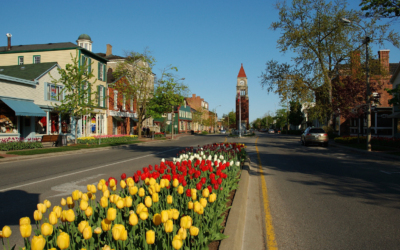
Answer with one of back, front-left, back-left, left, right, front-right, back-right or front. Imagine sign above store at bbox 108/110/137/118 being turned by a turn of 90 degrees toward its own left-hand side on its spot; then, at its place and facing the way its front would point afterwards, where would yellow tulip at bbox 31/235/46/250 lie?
back-right

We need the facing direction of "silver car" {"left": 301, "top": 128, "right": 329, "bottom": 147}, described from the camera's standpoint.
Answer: facing away from the viewer

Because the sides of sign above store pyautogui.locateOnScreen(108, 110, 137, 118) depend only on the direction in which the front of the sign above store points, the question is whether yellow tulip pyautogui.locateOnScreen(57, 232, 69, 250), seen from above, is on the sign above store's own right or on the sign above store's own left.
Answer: on the sign above store's own right

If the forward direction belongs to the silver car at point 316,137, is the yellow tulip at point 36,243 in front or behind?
behind

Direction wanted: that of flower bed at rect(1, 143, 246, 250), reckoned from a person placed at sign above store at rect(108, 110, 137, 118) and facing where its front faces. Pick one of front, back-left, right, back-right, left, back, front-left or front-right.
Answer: front-right

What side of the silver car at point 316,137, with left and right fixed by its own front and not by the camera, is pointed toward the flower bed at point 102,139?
left

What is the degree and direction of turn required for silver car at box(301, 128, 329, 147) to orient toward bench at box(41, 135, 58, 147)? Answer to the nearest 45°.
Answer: approximately 135° to its left

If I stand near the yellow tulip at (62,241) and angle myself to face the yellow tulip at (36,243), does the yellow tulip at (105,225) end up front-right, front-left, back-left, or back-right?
back-right

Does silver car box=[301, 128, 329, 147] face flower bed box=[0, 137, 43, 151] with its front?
no

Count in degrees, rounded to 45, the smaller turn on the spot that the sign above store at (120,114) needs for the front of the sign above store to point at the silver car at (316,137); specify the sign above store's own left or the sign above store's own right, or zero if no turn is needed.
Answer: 0° — it already faces it

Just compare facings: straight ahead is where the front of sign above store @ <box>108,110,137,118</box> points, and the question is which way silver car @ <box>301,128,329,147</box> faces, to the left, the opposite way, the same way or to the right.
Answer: to the left

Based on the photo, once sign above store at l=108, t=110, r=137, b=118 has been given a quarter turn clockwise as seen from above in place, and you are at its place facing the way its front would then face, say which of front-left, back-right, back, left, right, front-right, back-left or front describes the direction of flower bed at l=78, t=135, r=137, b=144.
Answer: front-left

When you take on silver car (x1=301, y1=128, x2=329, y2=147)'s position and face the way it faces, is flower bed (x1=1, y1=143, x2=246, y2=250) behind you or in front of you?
behind

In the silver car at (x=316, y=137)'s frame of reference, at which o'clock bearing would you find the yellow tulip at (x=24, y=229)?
The yellow tulip is roughly at 6 o'clock from the silver car.

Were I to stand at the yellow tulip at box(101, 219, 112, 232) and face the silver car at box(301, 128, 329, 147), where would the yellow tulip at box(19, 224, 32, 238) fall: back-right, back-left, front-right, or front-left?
back-left

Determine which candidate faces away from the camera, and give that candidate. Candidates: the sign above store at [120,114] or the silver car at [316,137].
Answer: the silver car

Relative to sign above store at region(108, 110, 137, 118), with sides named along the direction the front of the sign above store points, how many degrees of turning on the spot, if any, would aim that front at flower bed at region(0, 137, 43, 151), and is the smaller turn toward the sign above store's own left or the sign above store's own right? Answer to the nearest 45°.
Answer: approximately 45° to the sign above store's own right

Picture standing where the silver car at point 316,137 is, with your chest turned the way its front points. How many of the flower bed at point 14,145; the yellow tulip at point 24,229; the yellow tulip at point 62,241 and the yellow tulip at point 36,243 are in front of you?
0

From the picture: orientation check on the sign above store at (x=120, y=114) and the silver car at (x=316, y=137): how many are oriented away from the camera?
1
